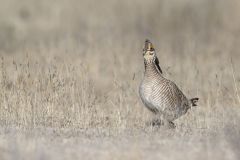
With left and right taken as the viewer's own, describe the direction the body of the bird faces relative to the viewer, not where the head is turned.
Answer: facing the viewer and to the left of the viewer
